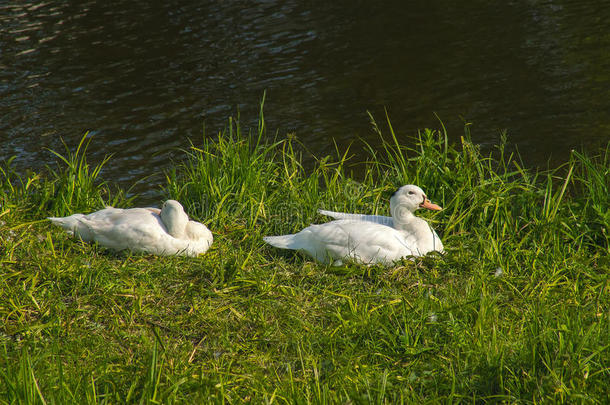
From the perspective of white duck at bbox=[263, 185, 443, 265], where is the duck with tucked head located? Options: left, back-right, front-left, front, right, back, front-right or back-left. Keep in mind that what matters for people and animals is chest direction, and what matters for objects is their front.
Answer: back

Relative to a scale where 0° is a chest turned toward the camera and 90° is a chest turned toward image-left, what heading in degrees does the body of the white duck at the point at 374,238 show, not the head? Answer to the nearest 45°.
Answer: approximately 270°

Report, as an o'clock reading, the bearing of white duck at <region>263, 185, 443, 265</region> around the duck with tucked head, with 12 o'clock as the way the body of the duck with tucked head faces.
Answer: The white duck is roughly at 1 o'clock from the duck with tucked head.

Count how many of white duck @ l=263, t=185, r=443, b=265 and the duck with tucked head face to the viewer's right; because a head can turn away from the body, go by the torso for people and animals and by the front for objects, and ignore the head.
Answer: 2

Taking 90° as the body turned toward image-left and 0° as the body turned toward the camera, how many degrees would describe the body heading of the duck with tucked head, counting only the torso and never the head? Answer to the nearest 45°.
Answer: approximately 270°
